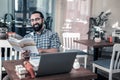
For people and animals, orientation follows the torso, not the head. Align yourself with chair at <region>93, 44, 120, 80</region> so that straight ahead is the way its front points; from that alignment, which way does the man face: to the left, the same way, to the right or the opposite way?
to the left

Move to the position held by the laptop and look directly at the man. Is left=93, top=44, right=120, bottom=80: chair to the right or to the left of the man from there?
right

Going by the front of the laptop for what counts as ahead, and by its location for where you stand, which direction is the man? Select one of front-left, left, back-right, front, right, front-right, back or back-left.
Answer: front-right

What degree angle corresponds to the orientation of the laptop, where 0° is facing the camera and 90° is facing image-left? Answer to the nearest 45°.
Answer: approximately 135°

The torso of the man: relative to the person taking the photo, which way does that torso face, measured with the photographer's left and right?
facing the viewer and to the left of the viewer

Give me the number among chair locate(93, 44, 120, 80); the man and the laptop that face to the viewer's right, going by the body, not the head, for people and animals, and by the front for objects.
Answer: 0

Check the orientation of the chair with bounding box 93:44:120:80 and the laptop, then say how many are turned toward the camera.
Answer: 0

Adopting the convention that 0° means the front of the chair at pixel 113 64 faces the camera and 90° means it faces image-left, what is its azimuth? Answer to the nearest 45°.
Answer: approximately 135°

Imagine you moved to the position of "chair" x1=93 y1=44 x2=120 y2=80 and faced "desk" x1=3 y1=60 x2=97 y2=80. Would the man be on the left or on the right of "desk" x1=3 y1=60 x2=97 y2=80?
right
